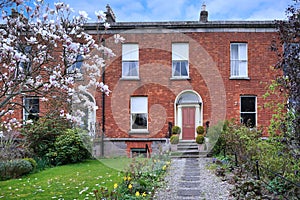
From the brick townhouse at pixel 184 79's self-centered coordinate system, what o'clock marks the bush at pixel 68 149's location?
The bush is roughly at 2 o'clock from the brick townhouse.

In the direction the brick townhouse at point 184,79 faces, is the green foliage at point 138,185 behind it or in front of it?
in front

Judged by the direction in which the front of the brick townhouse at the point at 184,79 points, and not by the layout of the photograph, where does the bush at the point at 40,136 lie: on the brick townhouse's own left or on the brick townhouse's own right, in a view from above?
on the brick townhouse's own right

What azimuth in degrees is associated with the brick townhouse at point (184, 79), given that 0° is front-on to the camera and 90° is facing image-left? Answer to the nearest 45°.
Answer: approximately 0°

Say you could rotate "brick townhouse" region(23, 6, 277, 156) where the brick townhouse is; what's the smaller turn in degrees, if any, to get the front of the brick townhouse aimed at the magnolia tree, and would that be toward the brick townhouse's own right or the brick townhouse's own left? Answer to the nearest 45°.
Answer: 0° — it already faces it
